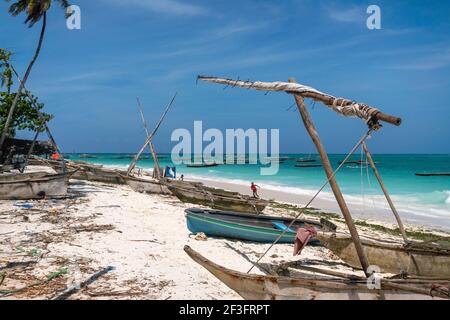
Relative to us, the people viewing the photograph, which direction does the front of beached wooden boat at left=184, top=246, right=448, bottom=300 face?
facing to the left of the viewer

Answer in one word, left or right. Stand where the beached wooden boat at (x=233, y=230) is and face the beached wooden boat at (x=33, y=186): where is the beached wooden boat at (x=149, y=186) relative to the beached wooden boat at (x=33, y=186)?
right
